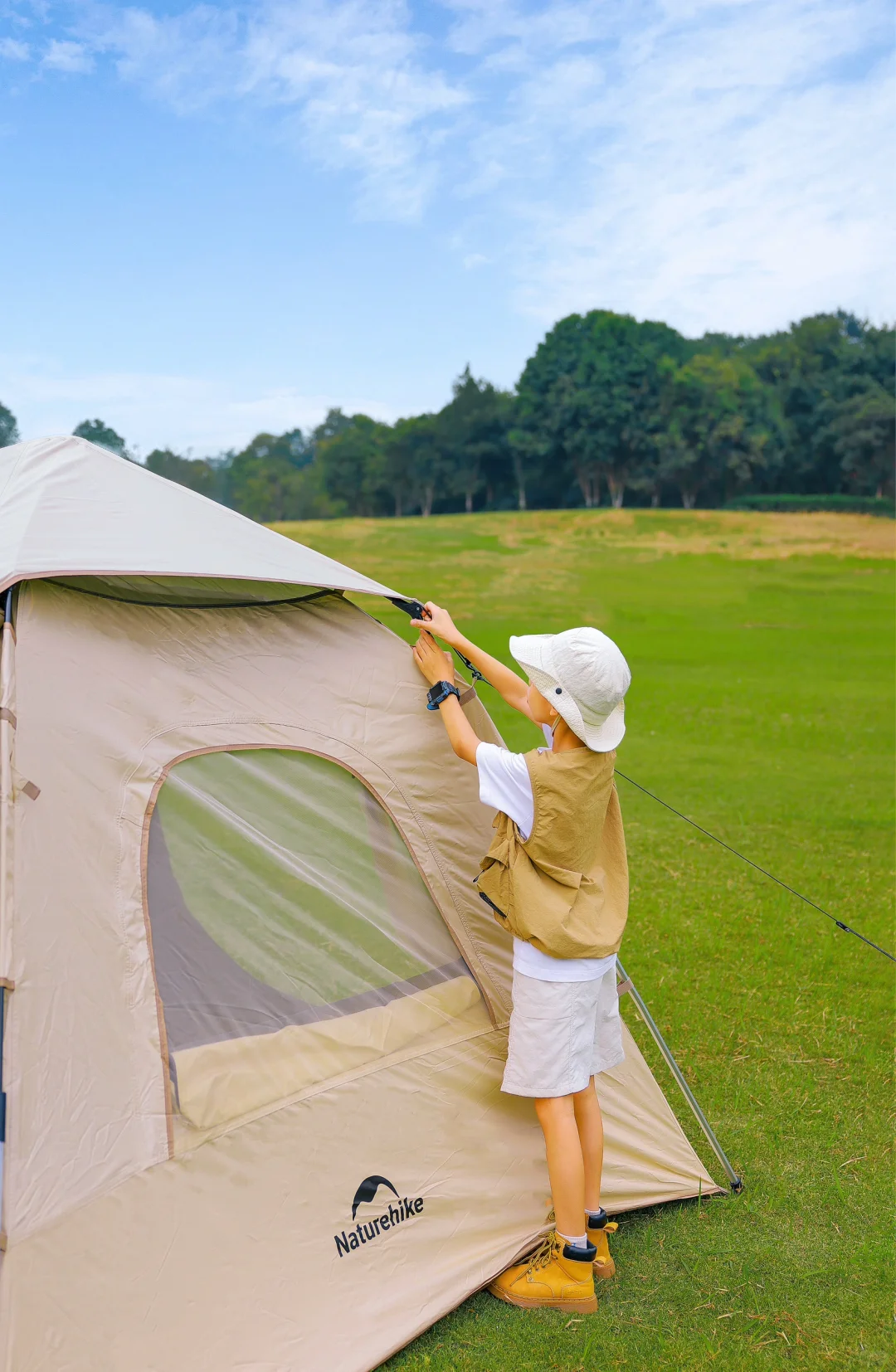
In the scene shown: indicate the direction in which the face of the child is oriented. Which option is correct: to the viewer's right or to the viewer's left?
to the viewer's left

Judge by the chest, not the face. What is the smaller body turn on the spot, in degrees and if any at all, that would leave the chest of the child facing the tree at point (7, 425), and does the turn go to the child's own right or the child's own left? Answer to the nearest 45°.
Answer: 0° — they already face it

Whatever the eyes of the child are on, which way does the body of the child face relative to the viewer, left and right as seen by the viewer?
facing away from the viewer and to the left of the viewer

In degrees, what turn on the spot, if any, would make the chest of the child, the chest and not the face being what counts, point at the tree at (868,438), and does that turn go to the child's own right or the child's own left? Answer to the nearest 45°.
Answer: approximately 45° to the child's own right

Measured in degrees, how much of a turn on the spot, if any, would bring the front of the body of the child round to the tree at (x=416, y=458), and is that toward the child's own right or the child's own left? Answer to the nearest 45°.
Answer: approximately 45° to the child's own right

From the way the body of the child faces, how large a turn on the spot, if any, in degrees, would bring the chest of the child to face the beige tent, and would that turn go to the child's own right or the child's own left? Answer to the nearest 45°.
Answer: approximately 45° to the child's own left

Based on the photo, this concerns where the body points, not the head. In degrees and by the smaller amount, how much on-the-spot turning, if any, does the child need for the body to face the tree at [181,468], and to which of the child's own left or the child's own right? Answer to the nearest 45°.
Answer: approximately 45° to the child's own right

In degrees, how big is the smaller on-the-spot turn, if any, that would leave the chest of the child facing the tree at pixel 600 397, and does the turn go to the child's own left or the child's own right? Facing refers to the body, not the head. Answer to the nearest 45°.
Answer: approximately 45° to the child's own right
